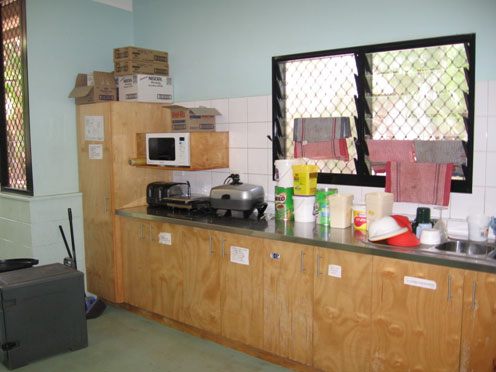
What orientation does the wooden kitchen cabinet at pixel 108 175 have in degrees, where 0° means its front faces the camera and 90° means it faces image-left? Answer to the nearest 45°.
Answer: approximately 45°

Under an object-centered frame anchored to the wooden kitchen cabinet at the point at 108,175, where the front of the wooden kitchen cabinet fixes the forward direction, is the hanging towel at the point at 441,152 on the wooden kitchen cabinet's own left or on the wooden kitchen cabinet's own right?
on the wooden kitchen cabinet's own left

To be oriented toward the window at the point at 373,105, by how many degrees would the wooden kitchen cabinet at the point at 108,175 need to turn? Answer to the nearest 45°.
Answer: approximately 90° to its left

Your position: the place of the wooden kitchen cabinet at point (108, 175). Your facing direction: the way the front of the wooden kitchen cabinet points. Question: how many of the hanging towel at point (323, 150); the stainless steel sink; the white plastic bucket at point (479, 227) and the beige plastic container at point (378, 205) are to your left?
4

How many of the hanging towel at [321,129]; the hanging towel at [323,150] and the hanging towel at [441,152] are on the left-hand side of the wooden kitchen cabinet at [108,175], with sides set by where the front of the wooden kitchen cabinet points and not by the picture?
3

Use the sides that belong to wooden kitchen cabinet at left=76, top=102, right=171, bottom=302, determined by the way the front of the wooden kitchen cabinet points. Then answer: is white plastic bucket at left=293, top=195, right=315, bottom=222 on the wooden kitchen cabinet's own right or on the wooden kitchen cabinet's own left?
on the wooden kitchen cabinet's own left

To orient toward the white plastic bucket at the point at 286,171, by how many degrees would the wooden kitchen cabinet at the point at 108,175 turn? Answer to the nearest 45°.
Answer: approximately 90° to its left

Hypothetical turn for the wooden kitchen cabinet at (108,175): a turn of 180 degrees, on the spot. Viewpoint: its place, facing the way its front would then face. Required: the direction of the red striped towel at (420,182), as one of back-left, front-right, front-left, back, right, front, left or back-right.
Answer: right

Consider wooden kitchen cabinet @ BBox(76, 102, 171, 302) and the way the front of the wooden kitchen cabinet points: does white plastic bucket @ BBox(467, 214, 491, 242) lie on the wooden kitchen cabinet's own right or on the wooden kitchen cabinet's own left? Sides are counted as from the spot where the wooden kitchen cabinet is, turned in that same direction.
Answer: on the wooden kitchen cabinet's own left

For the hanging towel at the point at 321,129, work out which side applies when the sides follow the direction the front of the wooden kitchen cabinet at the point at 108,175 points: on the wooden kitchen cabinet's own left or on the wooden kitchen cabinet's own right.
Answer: on the wooden kitchen cabinet's own left

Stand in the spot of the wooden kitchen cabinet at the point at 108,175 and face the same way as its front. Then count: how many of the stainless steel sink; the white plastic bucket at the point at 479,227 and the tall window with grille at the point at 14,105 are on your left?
2

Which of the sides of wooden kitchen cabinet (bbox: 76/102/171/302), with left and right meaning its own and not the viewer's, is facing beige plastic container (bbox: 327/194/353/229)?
left
